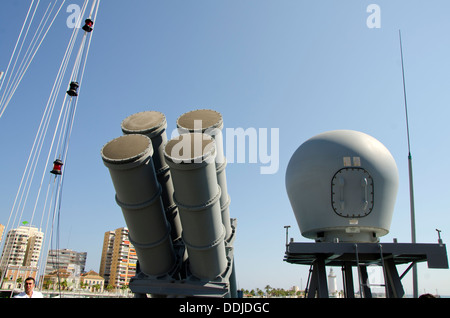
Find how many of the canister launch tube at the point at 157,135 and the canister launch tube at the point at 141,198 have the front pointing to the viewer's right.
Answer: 0

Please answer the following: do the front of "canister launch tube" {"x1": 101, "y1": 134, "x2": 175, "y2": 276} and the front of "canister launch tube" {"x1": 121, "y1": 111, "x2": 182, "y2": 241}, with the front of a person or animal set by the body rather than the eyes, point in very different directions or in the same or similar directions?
same or similar directions

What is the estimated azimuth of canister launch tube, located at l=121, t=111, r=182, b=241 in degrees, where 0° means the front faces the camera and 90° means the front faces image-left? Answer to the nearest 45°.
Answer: approximately 45°

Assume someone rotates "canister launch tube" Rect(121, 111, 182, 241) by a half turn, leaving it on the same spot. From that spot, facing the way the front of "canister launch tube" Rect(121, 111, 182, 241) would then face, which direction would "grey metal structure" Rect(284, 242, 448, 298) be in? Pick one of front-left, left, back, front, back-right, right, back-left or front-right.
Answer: front-right

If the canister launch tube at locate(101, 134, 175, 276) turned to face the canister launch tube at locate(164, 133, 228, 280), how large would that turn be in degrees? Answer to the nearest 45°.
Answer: approximately 135° to its left

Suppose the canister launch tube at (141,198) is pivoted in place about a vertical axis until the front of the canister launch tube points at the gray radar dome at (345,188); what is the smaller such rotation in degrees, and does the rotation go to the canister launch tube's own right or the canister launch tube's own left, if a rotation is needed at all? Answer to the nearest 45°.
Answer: approximately 135° to the canister launch tube's own left
